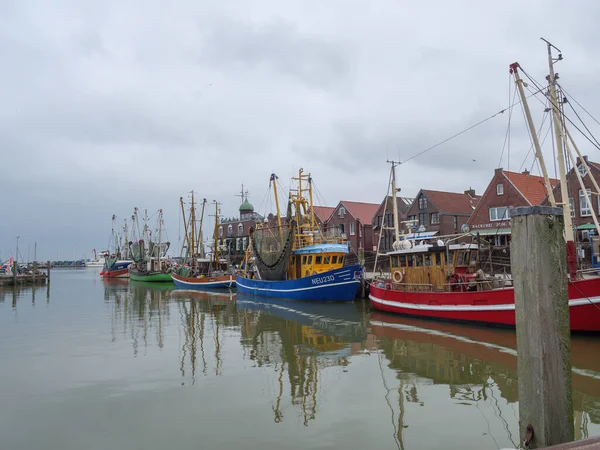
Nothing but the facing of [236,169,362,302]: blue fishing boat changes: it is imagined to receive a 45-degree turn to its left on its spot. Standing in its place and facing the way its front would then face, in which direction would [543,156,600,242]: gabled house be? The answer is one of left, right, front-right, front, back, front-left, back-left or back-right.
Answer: front

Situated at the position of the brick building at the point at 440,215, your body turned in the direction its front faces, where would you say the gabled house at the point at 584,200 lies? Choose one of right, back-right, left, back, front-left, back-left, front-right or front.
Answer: left

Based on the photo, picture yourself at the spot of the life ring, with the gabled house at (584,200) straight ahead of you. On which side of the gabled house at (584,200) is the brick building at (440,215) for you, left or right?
left

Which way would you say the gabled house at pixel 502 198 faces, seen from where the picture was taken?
facing the viewer and to the left of the viewer

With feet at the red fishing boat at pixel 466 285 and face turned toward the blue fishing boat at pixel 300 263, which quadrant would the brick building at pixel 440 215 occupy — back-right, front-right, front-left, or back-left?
front-right

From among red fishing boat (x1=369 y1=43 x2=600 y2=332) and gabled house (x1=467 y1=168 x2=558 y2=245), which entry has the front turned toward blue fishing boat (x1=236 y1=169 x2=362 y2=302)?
the gabled house

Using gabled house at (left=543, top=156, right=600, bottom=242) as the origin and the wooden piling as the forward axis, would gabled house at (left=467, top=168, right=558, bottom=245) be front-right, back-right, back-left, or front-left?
back-right

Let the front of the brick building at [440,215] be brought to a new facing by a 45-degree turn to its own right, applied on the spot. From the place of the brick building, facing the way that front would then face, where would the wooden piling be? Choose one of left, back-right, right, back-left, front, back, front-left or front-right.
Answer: left

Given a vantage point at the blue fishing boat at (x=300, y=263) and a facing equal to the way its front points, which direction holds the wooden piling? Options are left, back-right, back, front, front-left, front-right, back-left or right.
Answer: front-right

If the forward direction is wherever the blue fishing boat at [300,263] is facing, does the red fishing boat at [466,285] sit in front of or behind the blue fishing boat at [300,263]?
in front

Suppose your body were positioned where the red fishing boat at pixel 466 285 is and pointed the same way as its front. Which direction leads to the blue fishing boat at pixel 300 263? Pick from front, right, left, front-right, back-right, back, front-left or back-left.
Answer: back

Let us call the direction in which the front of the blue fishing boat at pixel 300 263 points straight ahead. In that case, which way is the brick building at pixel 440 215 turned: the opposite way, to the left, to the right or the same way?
to the right

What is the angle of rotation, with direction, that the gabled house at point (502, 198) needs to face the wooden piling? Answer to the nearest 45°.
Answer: approximately 45° to its left

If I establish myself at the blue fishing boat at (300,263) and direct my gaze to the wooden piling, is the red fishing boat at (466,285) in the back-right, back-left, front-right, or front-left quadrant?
front-left

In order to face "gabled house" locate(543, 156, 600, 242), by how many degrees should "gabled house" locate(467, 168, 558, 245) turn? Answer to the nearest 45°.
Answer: approximately 90° to its left

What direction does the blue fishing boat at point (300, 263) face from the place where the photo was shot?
facing the viewer and to the right of the viewer
